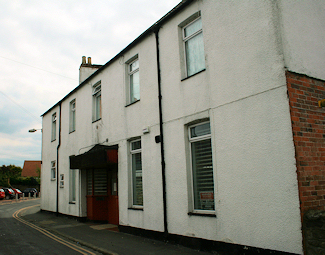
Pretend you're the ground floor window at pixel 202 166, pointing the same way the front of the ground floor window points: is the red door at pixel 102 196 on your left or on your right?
on your right

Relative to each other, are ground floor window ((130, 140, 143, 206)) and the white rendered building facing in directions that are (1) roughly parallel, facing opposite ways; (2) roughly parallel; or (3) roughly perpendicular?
roughly parallel

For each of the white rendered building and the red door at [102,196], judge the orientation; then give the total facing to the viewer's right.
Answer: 0

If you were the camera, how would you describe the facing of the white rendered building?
facing the viewer and to the left of the viewer

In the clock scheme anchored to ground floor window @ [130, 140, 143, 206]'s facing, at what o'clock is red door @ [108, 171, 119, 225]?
The red door is roughly at 4 o'clock from the ground floor window.

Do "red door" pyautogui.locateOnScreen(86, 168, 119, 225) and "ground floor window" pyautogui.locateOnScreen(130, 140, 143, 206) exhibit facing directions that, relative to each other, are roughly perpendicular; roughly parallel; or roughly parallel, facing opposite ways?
roughly parallel

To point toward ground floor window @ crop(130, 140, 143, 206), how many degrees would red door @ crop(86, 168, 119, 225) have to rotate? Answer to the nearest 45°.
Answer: approximately 45° to its left

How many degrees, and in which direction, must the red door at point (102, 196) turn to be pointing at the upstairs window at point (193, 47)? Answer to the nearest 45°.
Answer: approximately 45° to its left

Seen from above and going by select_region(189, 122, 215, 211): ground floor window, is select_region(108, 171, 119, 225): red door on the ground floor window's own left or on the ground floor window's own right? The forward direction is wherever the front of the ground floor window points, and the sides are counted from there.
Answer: on the ground floor window's own right

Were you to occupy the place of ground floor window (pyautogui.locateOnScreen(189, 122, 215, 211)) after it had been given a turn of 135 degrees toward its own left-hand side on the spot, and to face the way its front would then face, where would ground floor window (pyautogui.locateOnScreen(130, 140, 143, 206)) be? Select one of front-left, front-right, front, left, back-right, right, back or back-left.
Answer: back-left
